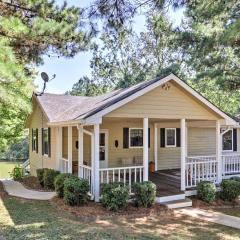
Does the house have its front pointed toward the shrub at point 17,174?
no

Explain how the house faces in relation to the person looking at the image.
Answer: facing the viewer and to the right of the viewer

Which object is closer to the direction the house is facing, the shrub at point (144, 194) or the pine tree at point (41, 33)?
the shrub

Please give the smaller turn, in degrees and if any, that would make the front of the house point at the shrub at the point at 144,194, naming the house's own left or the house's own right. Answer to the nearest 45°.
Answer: approximately 45° to the house's own right

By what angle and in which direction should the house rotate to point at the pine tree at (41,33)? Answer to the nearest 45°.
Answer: approximately 90° to its right

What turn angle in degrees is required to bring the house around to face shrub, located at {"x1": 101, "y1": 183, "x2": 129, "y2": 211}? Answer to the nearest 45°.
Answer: approximately 45° to its right

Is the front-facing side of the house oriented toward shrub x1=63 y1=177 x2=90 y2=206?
no
